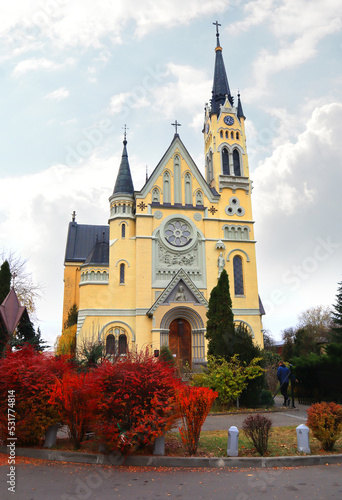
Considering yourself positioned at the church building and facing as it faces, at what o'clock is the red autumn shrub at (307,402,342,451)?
The red autumn shrub is roughly at 12 o'clock from the church building.

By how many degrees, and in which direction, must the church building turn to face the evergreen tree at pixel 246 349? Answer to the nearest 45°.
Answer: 0° — it already faces it

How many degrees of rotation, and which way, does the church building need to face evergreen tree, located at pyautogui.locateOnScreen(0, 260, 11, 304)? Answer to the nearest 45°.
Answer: approximately 45° to its right

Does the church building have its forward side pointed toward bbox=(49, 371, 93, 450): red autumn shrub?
yes

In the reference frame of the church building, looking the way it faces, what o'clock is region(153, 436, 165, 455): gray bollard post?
The gray bollard post is roughly at 12 o'clock from the church building.

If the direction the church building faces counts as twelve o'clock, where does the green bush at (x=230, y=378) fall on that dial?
The green bush is roughly at 12 o'clock from the church building.

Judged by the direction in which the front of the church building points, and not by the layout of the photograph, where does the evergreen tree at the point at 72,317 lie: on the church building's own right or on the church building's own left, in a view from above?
on the church building's own right

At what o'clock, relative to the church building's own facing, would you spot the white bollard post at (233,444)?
The white bollard post is roughly at 12 o'clock from the church building.

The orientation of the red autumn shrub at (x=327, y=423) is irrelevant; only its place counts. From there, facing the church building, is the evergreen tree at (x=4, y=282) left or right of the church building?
left

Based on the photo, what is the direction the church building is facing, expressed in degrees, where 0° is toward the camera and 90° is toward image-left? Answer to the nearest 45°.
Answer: approximately 0°
